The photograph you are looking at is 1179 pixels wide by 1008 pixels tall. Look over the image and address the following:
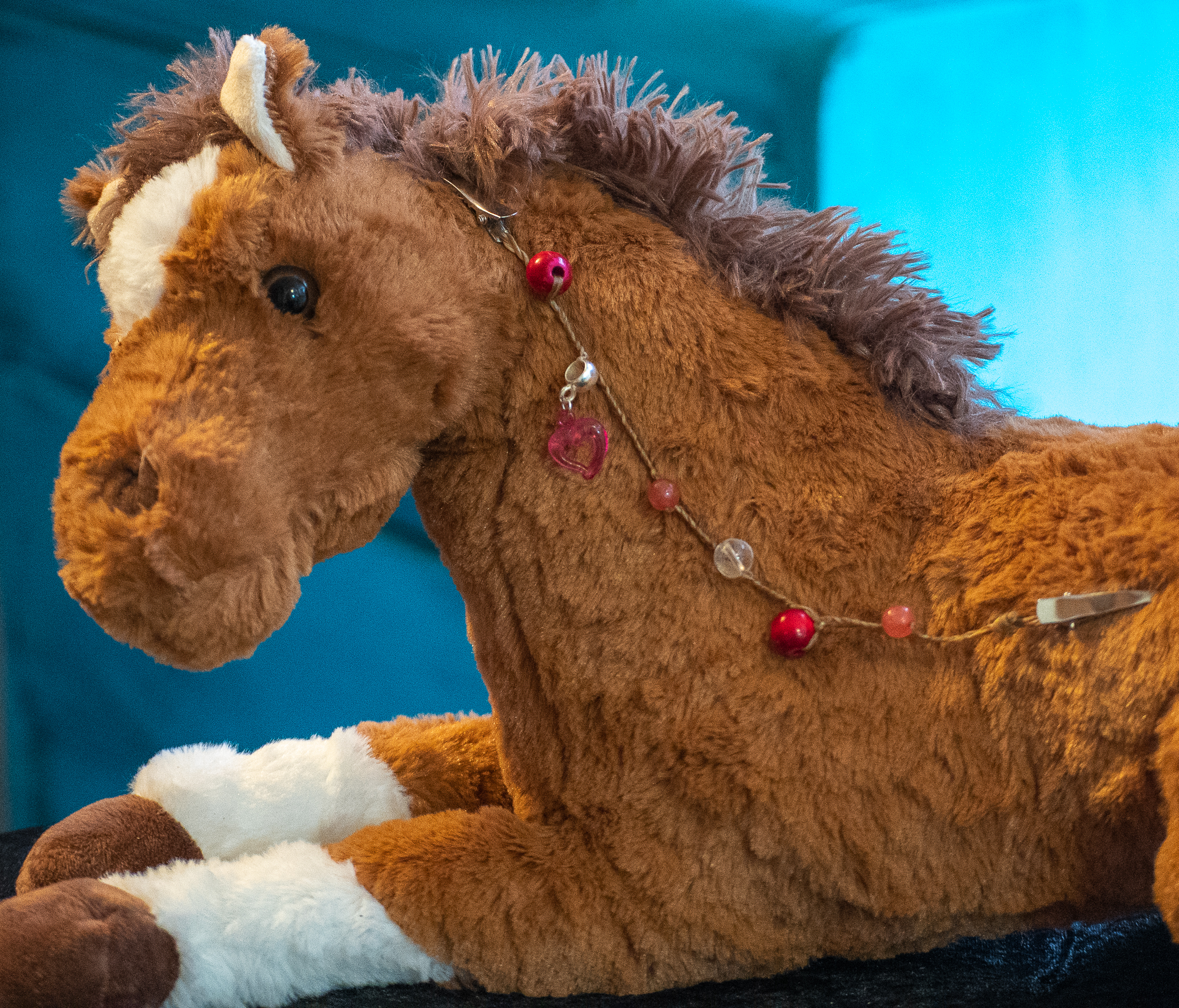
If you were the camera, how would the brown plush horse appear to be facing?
facing to the left of the viewer
